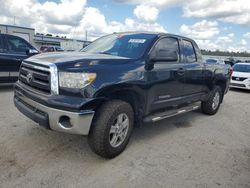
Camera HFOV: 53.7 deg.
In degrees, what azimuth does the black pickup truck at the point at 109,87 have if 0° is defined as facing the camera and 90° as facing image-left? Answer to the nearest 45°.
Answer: approximately 45°

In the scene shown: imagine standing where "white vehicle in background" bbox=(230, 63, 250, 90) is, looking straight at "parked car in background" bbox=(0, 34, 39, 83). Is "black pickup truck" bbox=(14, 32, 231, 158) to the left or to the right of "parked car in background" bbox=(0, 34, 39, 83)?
left

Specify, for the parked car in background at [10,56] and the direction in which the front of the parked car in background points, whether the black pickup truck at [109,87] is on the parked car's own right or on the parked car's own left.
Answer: on the parked car's own right

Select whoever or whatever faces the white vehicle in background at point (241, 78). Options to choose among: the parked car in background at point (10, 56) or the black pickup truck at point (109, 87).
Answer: the parked car in background

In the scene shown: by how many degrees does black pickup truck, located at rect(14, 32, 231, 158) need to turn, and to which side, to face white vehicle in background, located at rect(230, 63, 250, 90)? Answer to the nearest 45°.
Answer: approximately 180°

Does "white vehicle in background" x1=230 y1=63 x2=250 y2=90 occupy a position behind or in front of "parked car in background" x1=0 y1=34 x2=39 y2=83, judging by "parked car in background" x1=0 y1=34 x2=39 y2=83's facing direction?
in front

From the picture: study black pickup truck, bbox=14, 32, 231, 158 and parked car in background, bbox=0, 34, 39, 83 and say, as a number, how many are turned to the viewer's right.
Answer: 1

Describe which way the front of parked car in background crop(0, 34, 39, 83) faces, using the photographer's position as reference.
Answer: facing to the right of the viewer

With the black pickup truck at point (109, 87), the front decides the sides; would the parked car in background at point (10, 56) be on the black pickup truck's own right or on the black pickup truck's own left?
on the black pickup truck's own right
